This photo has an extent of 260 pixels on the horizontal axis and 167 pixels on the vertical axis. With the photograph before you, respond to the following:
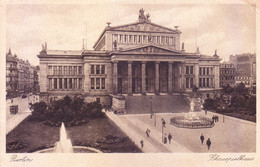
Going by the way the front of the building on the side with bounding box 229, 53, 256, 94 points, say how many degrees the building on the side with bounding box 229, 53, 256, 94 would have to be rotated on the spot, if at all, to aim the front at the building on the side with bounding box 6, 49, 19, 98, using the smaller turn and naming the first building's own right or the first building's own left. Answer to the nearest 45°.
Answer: approximately 90° to the first building's own right

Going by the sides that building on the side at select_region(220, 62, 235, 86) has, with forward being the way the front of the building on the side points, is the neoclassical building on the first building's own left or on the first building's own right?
on the first building's own right

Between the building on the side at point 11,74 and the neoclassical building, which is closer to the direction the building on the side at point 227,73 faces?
the building on the side

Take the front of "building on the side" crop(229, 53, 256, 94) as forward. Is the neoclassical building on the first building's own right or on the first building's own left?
on the first building's own right
